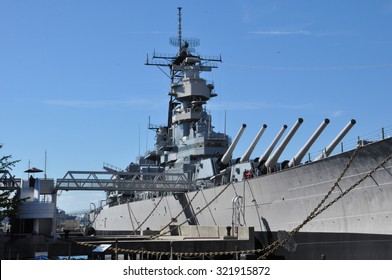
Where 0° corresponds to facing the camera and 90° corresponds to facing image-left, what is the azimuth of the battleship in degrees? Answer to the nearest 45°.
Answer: approximately 315°
